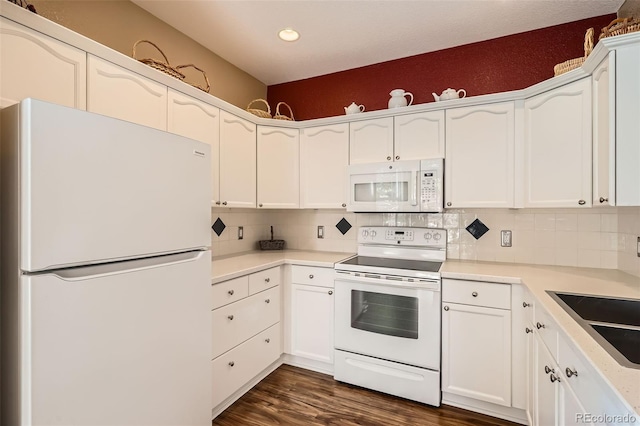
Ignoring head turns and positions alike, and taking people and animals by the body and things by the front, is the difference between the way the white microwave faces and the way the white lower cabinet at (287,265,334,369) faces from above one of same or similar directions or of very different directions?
same or similar directions

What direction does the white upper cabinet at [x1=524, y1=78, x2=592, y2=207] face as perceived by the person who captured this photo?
facing the viewer and to the left of the viewer

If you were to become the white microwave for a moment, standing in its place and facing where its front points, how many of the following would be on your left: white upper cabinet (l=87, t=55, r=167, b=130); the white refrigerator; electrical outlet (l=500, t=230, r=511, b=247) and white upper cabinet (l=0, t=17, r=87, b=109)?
1

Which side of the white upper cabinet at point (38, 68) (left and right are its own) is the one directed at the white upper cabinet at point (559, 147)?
front

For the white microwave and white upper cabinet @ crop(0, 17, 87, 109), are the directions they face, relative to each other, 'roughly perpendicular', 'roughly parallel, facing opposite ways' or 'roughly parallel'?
roughly perpendicular

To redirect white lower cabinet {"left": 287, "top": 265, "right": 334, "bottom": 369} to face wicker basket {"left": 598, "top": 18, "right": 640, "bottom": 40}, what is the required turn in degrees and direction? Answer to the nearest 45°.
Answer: approximately 90° to its left

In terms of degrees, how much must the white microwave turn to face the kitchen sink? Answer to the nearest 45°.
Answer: approximately 45° to its left

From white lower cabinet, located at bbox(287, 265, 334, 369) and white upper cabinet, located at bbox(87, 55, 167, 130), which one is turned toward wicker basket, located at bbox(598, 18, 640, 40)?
the white upper cabinet

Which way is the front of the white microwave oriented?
toward the camera

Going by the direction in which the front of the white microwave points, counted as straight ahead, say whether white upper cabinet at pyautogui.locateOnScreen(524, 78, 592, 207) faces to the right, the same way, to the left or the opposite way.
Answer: to the right

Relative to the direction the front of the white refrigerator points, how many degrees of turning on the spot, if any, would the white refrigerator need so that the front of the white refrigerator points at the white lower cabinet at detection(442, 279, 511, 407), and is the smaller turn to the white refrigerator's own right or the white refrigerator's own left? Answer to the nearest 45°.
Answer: approximately 45° to the white refrigerator's own left

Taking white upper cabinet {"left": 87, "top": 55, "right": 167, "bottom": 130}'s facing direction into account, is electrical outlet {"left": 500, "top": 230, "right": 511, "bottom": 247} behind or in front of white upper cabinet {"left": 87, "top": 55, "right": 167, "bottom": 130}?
in front

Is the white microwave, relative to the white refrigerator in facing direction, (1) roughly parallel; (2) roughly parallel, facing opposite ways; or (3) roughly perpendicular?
roughly perpendicular

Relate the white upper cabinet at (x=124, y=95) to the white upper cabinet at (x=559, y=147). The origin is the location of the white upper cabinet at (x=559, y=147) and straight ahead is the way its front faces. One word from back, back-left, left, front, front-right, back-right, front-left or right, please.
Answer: front

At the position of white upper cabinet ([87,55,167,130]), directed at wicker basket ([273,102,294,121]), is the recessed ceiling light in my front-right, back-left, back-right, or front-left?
front-right

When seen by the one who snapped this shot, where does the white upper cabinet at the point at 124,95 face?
facing the viewer and to the right of the viewer
